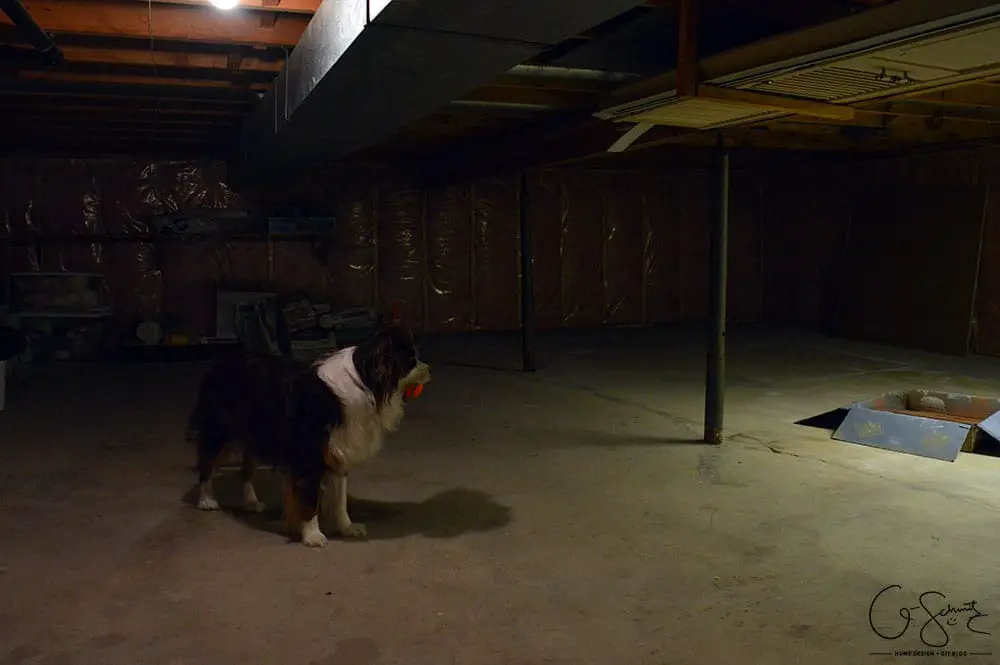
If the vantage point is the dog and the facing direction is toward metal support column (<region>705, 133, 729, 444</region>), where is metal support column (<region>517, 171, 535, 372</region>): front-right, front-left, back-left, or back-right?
front-left

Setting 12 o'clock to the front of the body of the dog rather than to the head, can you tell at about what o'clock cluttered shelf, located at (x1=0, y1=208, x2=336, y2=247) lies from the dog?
The cluttered shelf is roughly at 7 o'clock from the dog.

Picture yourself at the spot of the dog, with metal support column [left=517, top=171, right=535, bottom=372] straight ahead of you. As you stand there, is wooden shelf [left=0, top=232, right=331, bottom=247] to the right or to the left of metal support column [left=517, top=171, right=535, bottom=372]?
left

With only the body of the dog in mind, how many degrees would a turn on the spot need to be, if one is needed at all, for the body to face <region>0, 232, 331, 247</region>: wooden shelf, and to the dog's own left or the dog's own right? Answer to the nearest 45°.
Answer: approximately 135° to the dog's own left

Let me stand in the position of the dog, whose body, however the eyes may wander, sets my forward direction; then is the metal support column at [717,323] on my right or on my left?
on my left

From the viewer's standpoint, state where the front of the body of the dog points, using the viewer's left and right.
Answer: facing the viewer and to the right of the viewer

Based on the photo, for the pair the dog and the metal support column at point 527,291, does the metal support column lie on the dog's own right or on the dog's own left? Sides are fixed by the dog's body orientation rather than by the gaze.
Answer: on the dog's own left

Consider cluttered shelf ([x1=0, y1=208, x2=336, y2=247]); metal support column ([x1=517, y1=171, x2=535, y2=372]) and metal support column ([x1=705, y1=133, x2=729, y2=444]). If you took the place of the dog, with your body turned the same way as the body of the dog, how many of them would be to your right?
0
